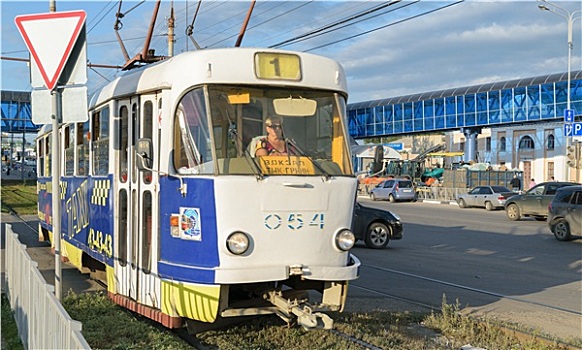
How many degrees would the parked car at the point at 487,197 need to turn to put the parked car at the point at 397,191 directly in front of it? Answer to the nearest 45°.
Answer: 0° — it already faces it

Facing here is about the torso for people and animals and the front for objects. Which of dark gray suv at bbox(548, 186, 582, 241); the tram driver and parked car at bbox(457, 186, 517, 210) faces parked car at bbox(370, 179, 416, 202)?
parked car at bbox(457, 186, 517, 210)

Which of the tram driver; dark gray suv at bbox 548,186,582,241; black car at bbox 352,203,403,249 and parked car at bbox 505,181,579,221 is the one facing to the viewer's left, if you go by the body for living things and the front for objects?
the parked car

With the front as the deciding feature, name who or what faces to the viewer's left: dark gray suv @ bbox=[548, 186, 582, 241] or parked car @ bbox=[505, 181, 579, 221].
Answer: the parked car

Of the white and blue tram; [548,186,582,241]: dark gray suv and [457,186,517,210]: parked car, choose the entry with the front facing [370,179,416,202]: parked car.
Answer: [457,186,517,210]: parked car

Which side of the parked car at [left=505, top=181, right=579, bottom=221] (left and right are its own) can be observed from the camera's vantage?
left
